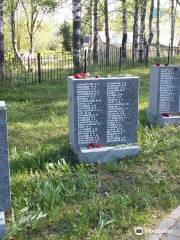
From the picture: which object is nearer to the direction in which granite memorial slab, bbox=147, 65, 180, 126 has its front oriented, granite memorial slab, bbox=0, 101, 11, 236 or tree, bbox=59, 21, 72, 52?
the granite memorial slab

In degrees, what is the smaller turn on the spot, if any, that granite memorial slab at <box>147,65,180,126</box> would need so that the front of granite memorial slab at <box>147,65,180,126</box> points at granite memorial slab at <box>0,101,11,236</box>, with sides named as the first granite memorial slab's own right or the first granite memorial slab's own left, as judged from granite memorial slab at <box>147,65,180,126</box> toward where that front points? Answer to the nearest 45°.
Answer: approximately 45° to the first granite memorial slab's own right

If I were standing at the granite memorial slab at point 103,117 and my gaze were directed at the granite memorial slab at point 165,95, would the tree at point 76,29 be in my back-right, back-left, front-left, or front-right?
front-left

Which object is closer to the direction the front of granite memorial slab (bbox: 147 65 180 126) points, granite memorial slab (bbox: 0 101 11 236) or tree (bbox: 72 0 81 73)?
the granite memorial slab

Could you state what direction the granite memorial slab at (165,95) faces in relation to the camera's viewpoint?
facing the viewer and to the right of the viewer

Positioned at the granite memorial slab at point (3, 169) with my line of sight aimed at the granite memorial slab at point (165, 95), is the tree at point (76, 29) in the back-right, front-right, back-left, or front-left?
front-left

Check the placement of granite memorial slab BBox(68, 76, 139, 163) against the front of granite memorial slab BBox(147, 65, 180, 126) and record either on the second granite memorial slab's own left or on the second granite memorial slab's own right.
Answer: on the second granite memorial slab's own right

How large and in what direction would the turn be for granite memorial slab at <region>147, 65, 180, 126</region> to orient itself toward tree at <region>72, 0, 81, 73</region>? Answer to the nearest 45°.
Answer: approximately 180°

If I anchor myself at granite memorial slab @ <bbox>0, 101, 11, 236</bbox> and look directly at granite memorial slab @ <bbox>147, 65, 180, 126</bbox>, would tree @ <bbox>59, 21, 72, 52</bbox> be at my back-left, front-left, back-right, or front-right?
front-left

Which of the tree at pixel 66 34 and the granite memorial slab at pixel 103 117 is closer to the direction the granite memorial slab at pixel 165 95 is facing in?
the granite memorial slab

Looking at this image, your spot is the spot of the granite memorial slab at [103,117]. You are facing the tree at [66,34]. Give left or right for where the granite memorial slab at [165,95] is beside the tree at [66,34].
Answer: right
